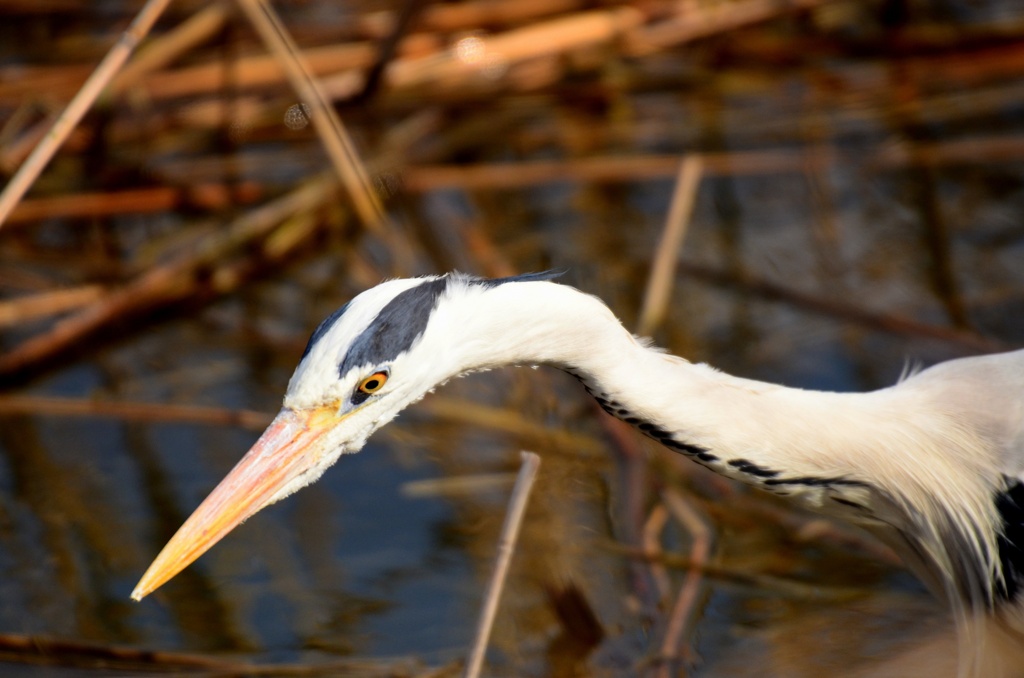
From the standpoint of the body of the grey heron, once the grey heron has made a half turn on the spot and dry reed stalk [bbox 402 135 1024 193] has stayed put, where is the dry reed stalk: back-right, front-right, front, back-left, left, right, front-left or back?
left

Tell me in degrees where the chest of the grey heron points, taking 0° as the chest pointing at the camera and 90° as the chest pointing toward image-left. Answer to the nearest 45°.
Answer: approximately 90°

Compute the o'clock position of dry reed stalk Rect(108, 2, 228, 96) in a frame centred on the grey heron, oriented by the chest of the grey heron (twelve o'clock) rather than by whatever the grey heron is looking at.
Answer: The dry reed stalk is roughly at 2 o'clock from the grey heron.

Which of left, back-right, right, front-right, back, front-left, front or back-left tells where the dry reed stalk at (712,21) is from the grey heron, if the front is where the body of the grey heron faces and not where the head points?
right

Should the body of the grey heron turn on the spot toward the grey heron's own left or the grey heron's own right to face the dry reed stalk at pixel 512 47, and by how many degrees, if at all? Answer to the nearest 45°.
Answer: approximately 90° to the grey heron's own right

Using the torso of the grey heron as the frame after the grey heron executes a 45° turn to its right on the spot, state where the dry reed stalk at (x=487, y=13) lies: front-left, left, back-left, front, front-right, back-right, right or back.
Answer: front-right

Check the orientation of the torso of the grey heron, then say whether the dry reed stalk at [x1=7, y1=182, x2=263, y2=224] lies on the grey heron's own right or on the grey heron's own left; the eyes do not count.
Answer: on the grey heron's own right
